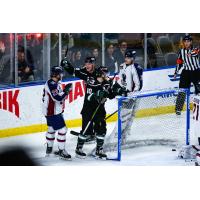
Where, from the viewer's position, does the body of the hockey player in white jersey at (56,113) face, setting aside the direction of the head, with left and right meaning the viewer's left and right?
facing to the right of the viewer

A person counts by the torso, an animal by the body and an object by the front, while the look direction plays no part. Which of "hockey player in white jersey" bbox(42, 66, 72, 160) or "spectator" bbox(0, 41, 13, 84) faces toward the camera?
the spectator

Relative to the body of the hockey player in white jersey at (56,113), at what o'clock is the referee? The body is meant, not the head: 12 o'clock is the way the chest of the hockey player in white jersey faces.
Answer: The referee is roughly at 12 o'clock from the hockey player in white jersey.

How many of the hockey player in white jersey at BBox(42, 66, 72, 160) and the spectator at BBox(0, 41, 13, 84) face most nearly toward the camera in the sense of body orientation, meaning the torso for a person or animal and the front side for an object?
1

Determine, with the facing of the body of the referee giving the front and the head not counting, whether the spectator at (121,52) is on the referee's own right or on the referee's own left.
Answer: on the referee's own right

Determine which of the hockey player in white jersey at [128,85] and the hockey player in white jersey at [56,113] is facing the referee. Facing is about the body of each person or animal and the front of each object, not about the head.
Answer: the hockey player in white jersey at [56,113]

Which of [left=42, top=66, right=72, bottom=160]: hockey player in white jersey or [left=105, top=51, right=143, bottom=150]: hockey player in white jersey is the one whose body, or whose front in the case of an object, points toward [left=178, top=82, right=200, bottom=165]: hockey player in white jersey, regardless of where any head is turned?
[left=42, top=66, right=72, bottom=160]: hockey player in white jersey

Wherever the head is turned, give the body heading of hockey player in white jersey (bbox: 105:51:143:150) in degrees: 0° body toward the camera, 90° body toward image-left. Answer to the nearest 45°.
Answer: approximately 45°

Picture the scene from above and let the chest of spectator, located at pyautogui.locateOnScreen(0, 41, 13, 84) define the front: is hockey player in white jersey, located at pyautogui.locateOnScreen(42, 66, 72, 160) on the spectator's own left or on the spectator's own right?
on the spectator's own left

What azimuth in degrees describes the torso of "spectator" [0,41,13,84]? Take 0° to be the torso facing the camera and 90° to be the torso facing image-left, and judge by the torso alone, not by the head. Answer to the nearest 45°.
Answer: approximately 0°

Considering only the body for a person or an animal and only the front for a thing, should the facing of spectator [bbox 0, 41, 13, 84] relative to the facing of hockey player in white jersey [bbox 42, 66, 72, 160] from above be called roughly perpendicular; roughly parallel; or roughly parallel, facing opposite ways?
roughly perpendicular

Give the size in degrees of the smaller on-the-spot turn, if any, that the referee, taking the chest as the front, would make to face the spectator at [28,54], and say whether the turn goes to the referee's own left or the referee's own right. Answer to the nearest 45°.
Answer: approximately 90° to the referee's own right
